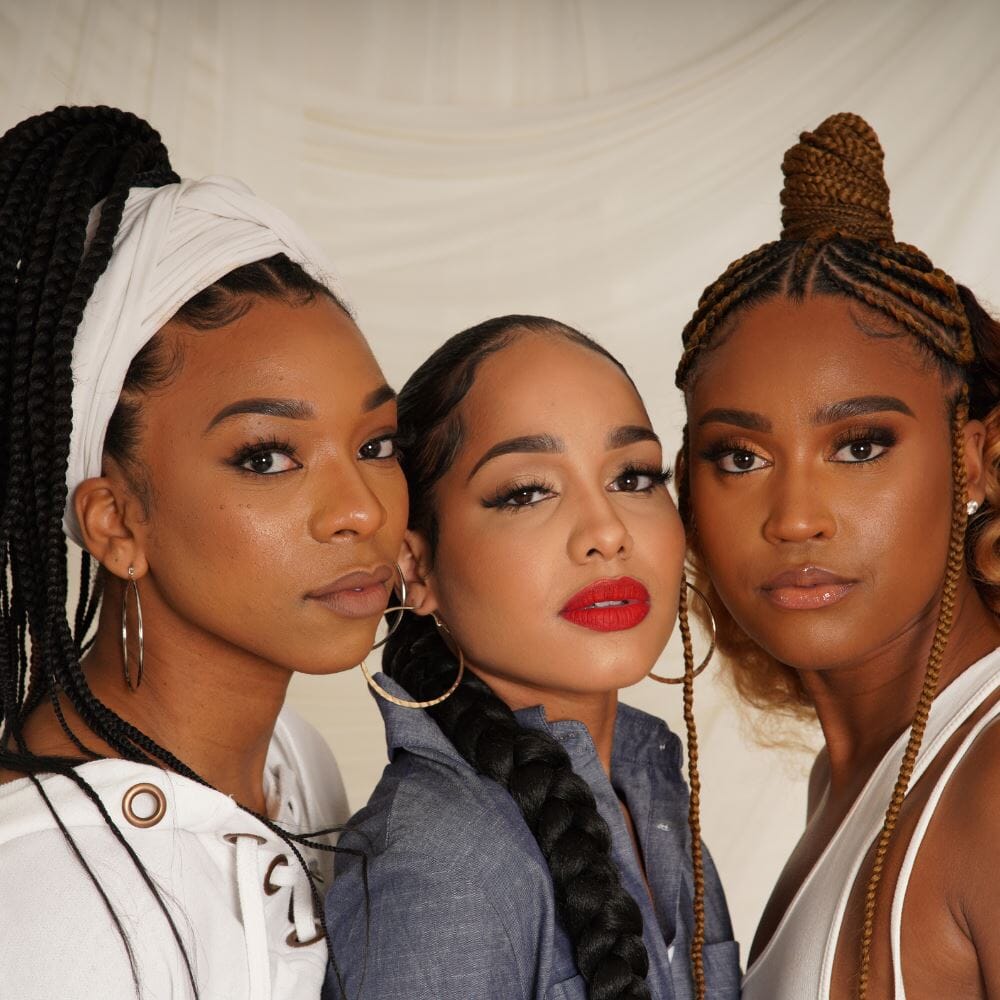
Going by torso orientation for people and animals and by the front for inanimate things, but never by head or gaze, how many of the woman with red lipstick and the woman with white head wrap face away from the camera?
0

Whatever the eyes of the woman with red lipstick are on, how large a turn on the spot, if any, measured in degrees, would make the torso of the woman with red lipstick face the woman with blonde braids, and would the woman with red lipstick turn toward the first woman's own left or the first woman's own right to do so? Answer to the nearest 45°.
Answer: approximately 45° to the first woman's own left

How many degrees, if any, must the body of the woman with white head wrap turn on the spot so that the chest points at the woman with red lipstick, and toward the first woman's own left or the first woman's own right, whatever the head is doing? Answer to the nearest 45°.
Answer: approximately 45° to the first woman's own left

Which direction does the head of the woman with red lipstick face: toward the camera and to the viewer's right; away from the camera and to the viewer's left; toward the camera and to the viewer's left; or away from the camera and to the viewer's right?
toward the camera and to the viewer's right

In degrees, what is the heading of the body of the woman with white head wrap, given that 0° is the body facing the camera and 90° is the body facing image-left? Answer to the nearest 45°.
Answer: approximately 315°

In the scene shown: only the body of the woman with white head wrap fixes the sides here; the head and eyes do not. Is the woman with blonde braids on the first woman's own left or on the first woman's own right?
on the first woman's own left
